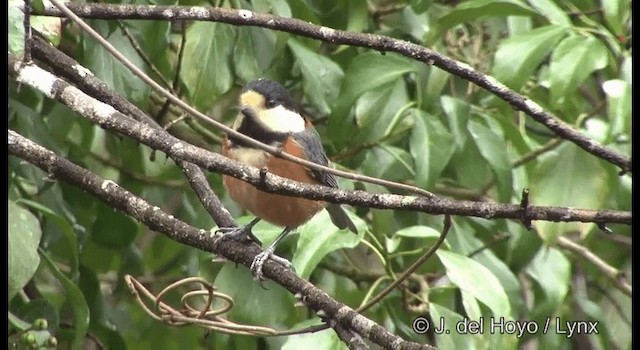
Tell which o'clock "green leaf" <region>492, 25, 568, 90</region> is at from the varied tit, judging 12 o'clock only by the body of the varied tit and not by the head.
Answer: The green leaf is roughly at 8 o'clock from the varied tit.

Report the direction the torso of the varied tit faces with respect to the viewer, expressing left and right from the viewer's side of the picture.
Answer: facing the viewer and to the left of the viewer

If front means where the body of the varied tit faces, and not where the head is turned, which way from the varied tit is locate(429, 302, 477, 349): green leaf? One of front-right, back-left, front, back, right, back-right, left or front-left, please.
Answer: left

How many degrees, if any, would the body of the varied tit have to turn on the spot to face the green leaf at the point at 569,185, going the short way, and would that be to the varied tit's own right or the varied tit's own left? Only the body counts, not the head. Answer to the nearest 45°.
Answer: approximately 135° to the varied tit's own left

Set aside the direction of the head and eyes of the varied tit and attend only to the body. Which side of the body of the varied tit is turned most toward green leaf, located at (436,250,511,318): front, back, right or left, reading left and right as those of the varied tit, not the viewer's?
left

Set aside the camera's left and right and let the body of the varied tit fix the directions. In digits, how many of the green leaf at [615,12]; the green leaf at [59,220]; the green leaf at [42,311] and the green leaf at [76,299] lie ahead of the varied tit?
3

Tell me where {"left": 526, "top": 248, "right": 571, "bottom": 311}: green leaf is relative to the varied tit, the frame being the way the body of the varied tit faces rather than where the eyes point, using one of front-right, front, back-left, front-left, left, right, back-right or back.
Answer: back-left
